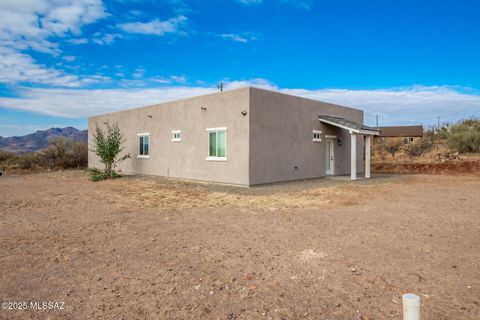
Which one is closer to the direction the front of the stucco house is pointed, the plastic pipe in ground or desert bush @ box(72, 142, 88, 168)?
the plastic pipe in ground

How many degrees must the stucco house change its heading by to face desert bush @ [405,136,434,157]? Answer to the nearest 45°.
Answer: approximately 90° to its left

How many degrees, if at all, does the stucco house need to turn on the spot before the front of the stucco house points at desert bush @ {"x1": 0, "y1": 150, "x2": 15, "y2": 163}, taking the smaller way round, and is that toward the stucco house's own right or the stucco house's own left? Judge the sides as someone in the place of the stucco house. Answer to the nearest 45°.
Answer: approximately 180°

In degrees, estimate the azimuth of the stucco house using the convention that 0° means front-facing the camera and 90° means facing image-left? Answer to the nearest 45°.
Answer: approximately 315°

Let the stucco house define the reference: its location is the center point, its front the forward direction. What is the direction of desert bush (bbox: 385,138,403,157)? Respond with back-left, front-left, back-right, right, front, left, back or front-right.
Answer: left

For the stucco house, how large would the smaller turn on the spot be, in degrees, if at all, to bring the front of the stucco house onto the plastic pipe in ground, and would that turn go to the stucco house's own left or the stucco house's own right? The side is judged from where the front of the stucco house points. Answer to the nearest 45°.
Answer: approximately 45° to the stucco house's own right

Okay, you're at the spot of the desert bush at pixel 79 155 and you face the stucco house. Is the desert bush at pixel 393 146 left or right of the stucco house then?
left

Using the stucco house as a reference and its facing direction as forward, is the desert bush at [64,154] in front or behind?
behind

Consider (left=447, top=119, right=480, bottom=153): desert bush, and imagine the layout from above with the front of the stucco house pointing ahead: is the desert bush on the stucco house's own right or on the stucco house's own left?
on the stucco house's own left

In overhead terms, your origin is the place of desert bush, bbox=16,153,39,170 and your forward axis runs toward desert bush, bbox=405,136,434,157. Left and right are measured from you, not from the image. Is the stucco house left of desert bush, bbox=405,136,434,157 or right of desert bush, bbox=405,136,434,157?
right

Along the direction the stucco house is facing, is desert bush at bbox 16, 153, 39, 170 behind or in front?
behind

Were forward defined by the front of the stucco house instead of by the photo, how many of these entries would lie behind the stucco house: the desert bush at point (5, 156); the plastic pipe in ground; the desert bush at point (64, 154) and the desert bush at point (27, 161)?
3

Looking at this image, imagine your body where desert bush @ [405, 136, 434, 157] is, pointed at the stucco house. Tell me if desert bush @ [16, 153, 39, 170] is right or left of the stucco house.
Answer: right

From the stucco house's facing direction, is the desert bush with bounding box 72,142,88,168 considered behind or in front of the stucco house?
behind

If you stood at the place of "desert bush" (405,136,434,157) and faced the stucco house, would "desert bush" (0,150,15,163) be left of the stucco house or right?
right
